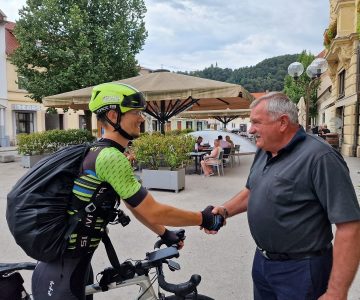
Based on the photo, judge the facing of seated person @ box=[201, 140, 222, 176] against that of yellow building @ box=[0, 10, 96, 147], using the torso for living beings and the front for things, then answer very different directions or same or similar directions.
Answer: very different directions

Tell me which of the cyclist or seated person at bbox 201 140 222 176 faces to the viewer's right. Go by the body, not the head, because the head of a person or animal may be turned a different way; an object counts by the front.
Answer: the cyclist

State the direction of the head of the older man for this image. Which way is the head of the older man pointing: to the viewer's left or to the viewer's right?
to the viewer's left

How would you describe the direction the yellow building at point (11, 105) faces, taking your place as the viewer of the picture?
facing the viewer and to the right of the viewer

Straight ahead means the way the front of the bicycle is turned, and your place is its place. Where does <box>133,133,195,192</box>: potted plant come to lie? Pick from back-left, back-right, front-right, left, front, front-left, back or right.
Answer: left

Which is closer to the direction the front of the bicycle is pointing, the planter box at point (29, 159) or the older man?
the older man

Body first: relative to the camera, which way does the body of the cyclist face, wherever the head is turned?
to the viewer's right

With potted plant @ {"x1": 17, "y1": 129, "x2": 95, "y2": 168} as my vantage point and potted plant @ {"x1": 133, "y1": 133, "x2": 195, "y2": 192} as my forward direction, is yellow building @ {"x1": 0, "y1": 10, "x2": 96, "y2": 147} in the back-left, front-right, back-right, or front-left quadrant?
back-left

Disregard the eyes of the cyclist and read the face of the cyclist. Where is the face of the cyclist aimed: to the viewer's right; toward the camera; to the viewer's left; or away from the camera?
to the viewer's right

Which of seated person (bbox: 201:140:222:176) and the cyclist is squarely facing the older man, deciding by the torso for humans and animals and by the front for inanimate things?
the cyclist

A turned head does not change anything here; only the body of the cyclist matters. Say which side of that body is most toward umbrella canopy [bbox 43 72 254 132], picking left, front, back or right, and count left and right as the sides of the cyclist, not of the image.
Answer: left

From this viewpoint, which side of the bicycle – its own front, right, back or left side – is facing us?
right

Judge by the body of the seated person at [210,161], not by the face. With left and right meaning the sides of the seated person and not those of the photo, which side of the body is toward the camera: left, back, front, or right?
left
